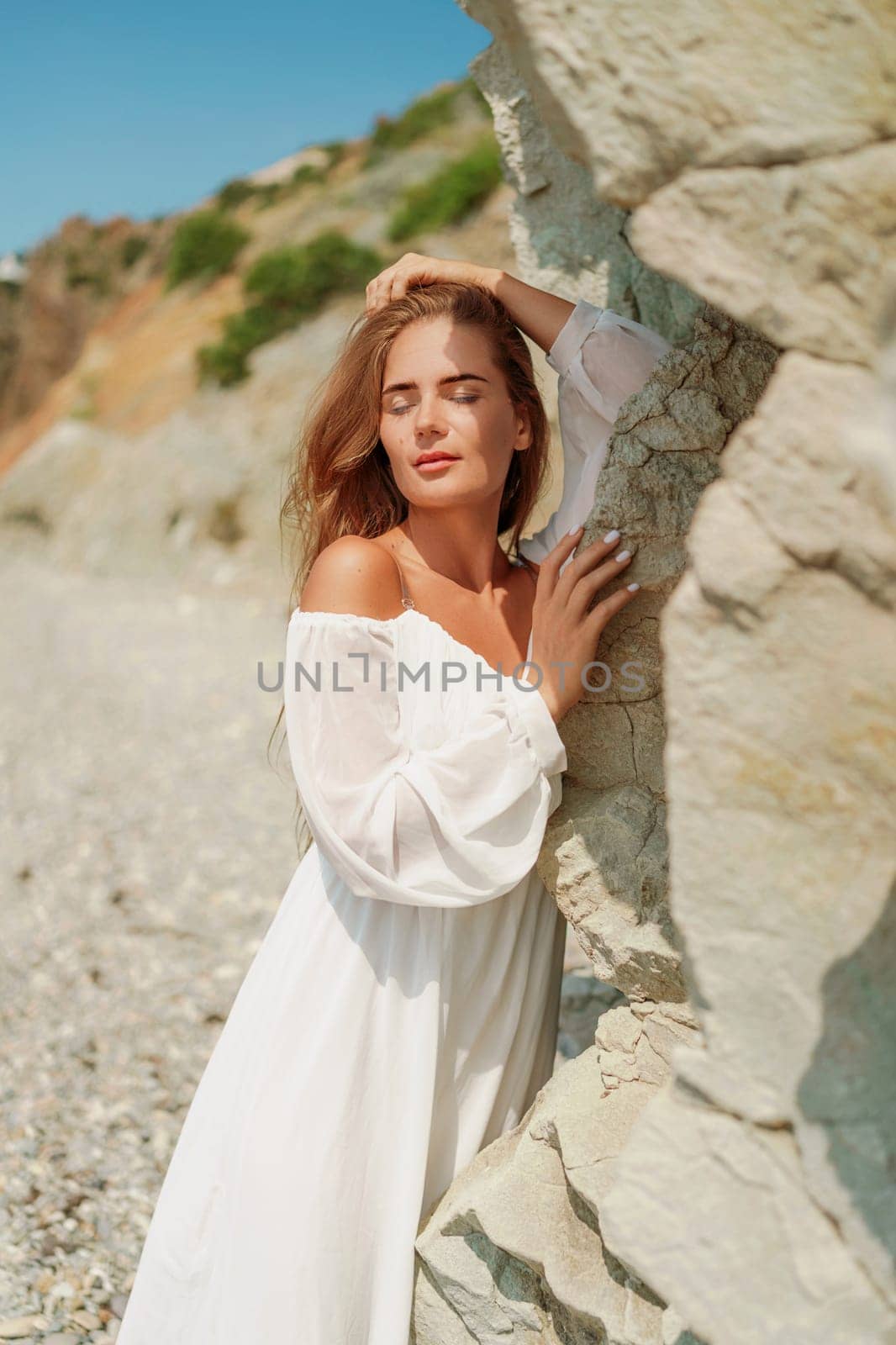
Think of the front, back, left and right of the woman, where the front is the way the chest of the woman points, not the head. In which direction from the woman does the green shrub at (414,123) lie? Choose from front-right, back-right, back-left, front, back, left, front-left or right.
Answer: back-left

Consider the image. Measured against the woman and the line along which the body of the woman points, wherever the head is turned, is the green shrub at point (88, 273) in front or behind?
behind

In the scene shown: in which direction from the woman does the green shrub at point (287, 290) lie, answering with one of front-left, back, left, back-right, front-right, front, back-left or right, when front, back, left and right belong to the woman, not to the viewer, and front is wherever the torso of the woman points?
back-left

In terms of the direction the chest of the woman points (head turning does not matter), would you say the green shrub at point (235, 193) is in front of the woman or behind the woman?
behind

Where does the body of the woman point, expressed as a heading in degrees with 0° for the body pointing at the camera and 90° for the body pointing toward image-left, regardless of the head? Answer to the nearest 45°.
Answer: approximately 315°

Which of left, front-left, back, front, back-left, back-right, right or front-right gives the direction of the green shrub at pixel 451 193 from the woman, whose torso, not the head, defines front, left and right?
back-left
